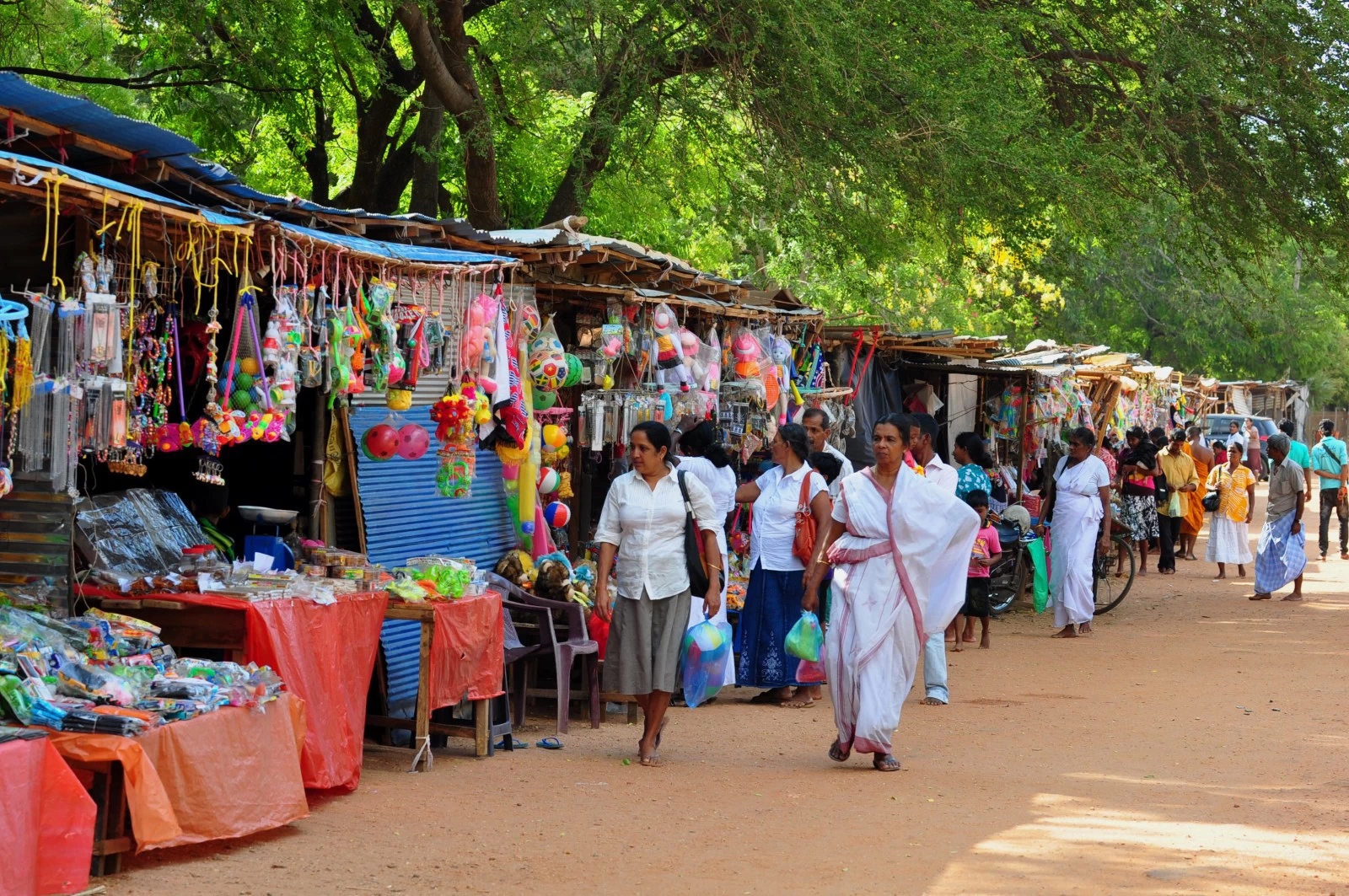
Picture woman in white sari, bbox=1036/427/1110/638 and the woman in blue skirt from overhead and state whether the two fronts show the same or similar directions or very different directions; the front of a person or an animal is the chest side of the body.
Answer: same or similar directions

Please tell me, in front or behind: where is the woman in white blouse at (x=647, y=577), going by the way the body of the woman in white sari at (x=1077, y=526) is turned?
in front

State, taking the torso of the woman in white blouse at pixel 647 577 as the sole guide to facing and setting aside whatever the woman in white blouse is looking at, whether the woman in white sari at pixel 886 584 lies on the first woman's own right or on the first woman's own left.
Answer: on the first woman's own left

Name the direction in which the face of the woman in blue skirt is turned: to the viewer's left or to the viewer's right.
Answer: to the viewer's left

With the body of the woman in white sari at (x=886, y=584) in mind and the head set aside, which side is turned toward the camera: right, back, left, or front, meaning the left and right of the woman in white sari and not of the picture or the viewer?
front

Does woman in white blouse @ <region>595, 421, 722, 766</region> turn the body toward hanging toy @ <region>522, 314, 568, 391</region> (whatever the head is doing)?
no

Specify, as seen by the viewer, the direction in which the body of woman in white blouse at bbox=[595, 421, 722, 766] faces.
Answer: toward the camera

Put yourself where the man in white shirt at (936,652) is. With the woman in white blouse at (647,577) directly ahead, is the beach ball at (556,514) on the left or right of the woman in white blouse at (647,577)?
right

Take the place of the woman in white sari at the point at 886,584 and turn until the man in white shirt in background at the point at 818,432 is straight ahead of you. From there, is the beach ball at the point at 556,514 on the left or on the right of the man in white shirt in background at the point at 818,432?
left

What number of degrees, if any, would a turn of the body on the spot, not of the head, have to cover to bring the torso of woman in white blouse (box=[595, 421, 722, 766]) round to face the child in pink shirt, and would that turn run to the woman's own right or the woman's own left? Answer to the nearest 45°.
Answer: approximately 135° to the woman's own left

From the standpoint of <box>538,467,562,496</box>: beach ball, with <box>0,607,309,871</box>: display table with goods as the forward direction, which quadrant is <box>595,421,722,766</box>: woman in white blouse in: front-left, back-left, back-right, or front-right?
front-left

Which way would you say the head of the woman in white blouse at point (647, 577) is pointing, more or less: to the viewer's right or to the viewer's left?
to the viewer's left

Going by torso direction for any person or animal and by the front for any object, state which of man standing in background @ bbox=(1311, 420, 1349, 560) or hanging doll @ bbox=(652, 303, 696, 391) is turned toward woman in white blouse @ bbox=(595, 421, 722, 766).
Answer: the hanging doll

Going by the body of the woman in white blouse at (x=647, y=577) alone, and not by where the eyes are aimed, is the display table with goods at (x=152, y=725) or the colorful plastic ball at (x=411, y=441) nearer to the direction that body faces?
the display table with goods

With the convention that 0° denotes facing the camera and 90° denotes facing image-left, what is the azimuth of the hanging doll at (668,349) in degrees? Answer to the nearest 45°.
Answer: approximately 0°

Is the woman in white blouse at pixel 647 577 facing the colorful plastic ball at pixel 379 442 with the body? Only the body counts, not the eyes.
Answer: no
